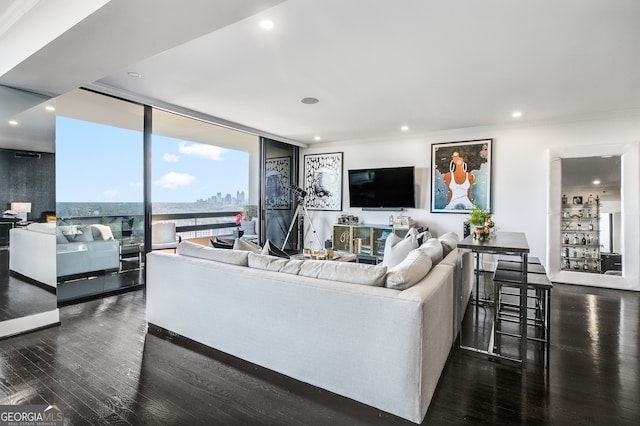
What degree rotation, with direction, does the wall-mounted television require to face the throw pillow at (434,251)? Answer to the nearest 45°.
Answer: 0° — it already faces it

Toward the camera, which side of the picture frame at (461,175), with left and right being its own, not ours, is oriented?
front

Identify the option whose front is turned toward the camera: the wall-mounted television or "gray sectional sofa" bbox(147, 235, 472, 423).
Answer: the wall-mounted television

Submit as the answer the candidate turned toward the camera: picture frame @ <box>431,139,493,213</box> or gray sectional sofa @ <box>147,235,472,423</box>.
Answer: the picture frame

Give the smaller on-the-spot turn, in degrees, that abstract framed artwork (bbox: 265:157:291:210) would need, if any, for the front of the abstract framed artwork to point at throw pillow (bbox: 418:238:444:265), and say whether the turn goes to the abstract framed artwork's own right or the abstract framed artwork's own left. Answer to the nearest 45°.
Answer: approximately 45° to the abstract framed artwork's own left

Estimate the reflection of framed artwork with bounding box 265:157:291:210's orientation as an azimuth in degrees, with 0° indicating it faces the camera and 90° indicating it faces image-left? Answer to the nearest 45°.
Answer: approximately 45°

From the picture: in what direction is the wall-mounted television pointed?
toward the camera

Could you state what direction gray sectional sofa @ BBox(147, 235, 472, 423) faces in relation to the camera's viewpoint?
facing away from the viewer and to the right of the viewer

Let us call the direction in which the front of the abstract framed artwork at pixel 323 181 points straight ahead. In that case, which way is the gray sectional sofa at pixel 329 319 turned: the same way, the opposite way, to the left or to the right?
the opposite way

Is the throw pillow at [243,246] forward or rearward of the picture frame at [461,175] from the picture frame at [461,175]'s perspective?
forward
